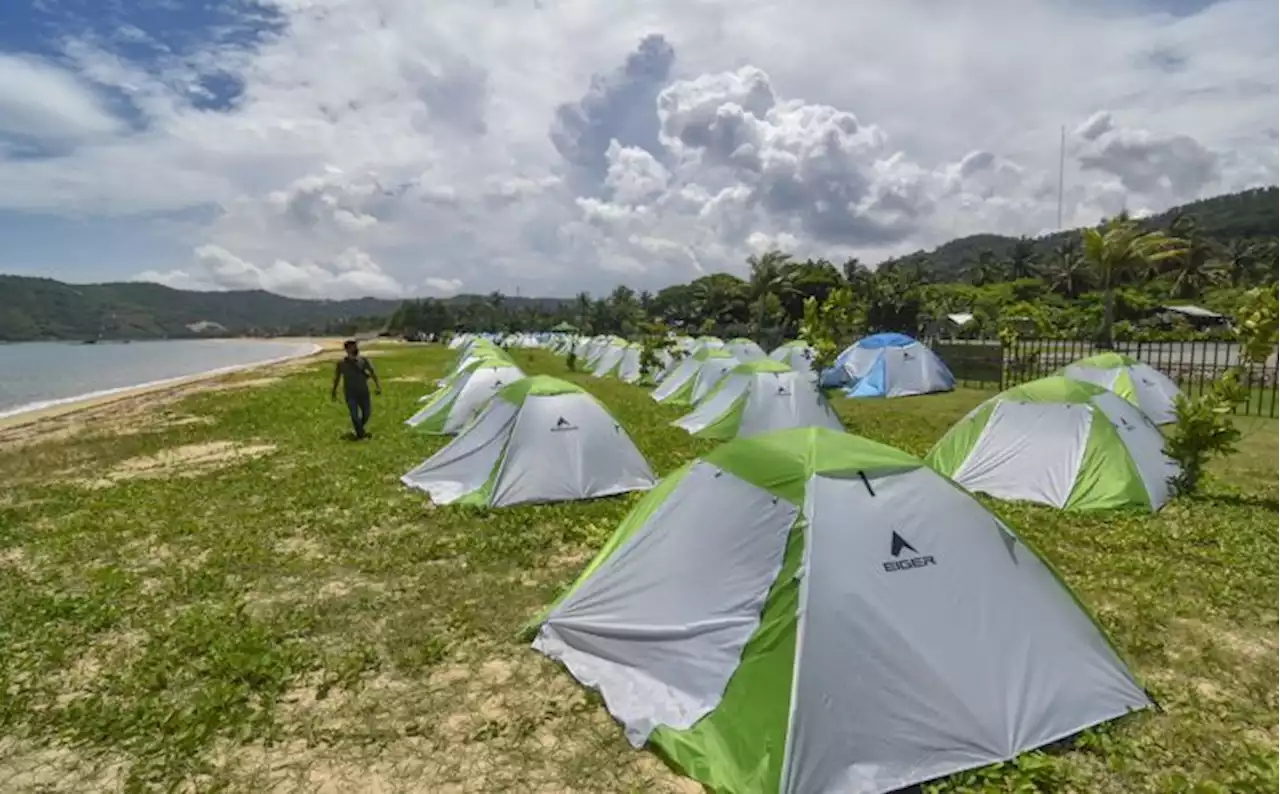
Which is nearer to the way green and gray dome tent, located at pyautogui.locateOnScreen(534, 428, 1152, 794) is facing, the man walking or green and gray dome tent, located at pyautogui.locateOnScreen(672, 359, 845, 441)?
the man walking

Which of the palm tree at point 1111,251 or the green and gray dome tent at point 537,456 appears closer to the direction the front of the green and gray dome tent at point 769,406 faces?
the green and gray dome tent

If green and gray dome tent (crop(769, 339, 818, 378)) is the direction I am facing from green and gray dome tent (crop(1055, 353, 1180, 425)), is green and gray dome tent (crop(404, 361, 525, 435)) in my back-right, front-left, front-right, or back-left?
front-left

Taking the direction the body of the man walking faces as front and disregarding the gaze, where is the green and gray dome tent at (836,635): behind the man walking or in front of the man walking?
in front

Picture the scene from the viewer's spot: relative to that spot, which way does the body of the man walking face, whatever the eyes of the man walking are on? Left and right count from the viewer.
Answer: facing the viewer

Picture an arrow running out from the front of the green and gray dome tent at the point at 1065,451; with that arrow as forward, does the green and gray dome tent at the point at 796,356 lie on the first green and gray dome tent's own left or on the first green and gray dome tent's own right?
on the first green and gray dome tent's own right

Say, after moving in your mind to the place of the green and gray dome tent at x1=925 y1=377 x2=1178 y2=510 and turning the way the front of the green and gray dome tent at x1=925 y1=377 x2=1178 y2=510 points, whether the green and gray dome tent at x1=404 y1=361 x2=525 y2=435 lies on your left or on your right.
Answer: on your right

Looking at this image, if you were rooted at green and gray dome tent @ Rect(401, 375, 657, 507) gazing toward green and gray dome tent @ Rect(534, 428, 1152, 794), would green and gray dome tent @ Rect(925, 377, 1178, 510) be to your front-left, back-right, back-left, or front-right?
front-left

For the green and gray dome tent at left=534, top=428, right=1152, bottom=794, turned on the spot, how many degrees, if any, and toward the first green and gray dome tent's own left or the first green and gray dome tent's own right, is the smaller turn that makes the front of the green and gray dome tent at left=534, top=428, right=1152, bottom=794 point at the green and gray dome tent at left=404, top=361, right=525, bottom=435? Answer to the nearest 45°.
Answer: approximately 90° to the first green and gray dome tent's own right

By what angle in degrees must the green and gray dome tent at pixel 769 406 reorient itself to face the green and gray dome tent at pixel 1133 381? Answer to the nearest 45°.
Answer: approximately 135° to its left

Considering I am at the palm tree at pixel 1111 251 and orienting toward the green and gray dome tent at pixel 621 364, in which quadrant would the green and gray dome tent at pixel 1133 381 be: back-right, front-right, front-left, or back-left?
front-left
